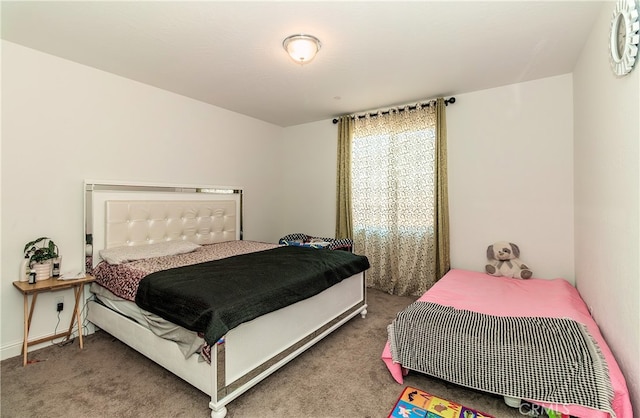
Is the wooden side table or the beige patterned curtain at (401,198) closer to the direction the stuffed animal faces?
the wooden side table

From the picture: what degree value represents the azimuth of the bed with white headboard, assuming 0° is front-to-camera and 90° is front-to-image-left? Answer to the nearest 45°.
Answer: approximately 315°

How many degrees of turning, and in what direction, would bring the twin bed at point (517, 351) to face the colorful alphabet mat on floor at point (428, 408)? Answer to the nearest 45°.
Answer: approximately 45° to its right

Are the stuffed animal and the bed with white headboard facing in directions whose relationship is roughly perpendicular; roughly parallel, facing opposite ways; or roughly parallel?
roughly perpendicular

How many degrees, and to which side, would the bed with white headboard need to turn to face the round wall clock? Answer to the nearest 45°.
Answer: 0° — it already faces it

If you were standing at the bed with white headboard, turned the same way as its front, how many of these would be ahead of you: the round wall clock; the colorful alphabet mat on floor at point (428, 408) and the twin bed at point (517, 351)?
3

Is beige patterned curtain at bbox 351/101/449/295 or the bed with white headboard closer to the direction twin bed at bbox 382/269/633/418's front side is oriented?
the bed with white headboard

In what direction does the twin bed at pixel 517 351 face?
toward the camera

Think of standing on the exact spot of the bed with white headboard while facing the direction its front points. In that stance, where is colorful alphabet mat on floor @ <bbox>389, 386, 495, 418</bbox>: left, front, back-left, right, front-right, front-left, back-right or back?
front

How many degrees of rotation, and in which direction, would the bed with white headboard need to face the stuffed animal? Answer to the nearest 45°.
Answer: approximately 45° to its left

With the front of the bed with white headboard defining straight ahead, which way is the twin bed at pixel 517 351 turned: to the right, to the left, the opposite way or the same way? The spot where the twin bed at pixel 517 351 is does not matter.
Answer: to the right

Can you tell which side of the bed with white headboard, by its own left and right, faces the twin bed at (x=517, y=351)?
front

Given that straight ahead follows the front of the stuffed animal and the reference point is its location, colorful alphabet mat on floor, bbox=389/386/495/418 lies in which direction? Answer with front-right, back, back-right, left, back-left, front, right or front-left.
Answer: front

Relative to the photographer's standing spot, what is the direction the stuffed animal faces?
facing the viewer
